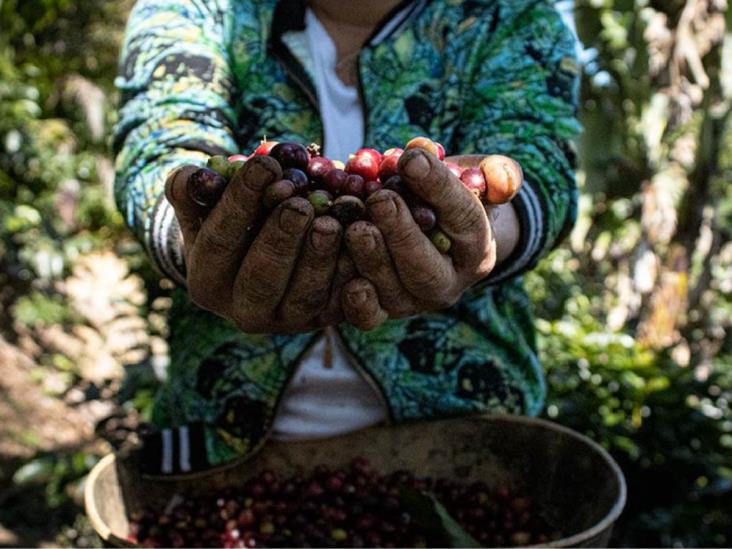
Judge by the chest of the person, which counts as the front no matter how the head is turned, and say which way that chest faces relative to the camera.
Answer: toward the camera
